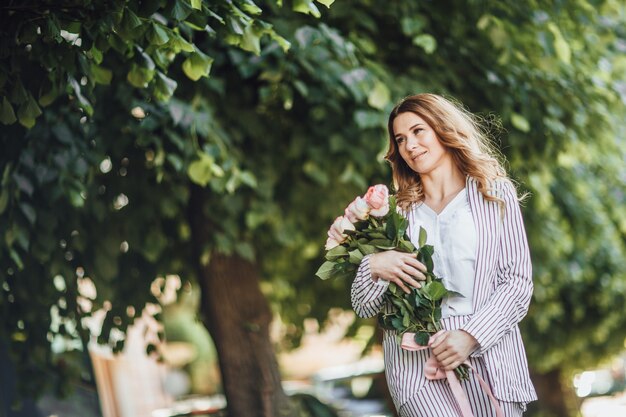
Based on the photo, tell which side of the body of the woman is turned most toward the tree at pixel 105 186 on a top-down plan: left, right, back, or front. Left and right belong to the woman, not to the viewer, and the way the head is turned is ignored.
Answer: right

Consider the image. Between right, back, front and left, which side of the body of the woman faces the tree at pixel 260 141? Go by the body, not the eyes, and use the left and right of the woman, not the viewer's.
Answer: right

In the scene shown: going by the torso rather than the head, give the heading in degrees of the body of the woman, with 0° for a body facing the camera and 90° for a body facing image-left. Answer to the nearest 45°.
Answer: approximately 45°
